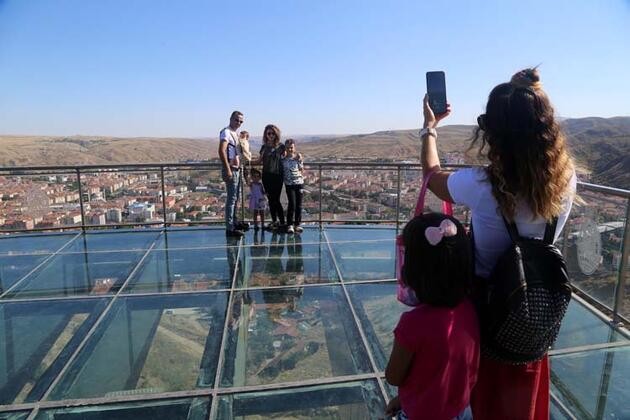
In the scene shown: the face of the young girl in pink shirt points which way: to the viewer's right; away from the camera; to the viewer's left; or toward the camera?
away from the camera

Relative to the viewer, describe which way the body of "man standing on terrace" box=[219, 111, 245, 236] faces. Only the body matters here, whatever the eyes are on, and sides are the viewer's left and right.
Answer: facing the viewer and to the right of the viewer

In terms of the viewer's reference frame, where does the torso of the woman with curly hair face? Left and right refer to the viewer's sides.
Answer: facing away from the viewer and to the left of the viewer

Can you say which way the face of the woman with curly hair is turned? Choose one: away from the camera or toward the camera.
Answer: away from the camera

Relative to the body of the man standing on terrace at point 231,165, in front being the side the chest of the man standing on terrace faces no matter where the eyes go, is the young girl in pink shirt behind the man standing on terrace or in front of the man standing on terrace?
in front

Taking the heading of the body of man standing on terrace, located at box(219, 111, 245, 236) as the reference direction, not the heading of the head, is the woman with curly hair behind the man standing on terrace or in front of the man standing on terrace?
in front

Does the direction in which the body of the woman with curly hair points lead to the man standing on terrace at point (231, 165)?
yes

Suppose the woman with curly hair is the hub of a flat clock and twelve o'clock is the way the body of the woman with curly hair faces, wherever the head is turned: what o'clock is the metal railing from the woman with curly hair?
The metal railing is roughly at 12 o'clock from the woman with curly hair.
